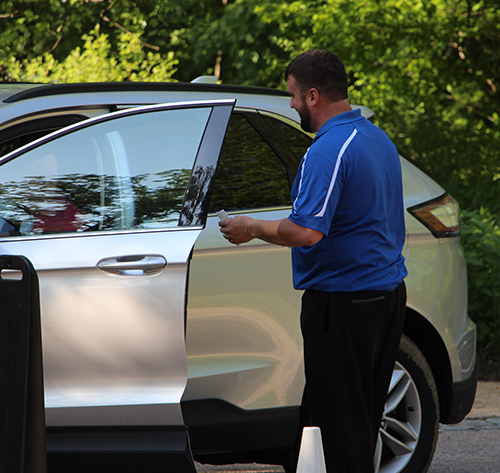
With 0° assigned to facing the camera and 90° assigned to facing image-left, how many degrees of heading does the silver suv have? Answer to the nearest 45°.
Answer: approximately 90°

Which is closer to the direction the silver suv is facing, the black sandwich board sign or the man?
the black sandwich board sign

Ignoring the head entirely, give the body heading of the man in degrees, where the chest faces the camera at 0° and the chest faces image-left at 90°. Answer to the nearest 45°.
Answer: approximately 135°

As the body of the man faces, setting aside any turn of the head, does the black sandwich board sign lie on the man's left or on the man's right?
on the man's left

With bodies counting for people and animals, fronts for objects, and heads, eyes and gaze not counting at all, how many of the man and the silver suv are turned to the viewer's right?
0

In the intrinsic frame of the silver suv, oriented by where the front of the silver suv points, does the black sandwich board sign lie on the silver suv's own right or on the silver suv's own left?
on the silver suv's own left
